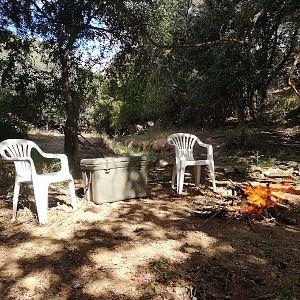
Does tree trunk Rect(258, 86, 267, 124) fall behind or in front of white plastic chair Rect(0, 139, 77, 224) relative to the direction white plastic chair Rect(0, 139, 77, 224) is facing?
in front

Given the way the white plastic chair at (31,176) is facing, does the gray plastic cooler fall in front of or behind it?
in front
